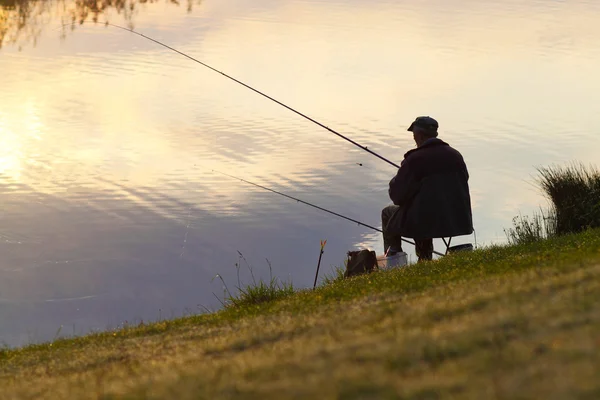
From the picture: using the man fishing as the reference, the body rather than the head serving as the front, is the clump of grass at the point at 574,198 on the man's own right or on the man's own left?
on the man's own right

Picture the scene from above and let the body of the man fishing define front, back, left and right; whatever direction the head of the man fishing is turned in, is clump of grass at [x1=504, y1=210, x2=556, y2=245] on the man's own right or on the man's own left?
on the man's own right

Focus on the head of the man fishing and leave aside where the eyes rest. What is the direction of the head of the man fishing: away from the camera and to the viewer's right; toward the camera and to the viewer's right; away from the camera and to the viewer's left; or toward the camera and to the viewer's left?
away from the camera and to the viewer's left

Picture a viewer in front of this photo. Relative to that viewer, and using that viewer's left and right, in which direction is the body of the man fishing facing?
facing away from the viewer and to the left of the viewer
